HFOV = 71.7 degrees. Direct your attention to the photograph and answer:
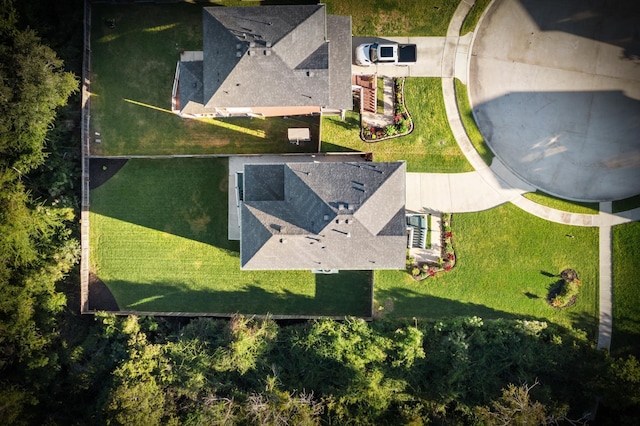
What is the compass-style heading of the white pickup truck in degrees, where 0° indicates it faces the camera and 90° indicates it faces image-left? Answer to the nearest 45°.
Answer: approximately 90°

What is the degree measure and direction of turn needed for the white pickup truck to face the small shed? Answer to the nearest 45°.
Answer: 0° — it already faces it

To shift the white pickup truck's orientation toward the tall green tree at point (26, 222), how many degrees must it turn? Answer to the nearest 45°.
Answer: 0° — it already faces it
